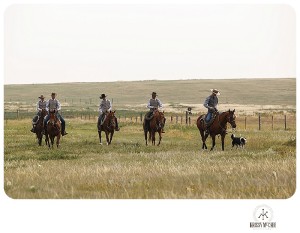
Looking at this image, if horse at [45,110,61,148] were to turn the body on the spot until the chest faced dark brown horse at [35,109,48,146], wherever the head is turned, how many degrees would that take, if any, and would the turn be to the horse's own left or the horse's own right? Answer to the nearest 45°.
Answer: approximately 135° to the horse's own right

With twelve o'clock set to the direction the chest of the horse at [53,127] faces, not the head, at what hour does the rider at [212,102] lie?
The rider is roughly at 10 o'clock from the horse.

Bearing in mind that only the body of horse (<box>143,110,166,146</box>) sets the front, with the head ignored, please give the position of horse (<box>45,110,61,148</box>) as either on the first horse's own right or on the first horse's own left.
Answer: on the first horse's own right

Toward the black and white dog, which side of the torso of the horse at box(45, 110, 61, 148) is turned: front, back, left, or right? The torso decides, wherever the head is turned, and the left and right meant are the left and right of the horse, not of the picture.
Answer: left

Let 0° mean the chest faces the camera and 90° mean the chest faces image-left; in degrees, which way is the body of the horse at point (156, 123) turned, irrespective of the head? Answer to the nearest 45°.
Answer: approximately 315°

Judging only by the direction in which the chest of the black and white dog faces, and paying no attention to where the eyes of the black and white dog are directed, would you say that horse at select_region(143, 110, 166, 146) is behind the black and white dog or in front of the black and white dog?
behind

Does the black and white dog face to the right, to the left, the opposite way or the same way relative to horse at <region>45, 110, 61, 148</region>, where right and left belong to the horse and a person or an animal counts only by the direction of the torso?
to the left

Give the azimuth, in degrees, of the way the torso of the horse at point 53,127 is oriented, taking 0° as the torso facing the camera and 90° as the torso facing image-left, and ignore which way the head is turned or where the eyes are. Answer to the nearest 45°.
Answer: approximately 0°

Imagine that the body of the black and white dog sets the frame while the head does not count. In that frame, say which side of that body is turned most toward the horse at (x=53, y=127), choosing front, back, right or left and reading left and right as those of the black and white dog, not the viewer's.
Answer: back

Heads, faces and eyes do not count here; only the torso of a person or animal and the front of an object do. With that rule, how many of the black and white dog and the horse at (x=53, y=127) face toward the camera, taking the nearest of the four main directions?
1

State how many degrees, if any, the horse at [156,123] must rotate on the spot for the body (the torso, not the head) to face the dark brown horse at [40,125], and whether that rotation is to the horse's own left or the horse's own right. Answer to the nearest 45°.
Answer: approximately 135° to the horse's own right

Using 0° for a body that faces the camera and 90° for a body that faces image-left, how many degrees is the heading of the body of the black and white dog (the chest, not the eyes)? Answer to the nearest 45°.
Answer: approximately 270°
